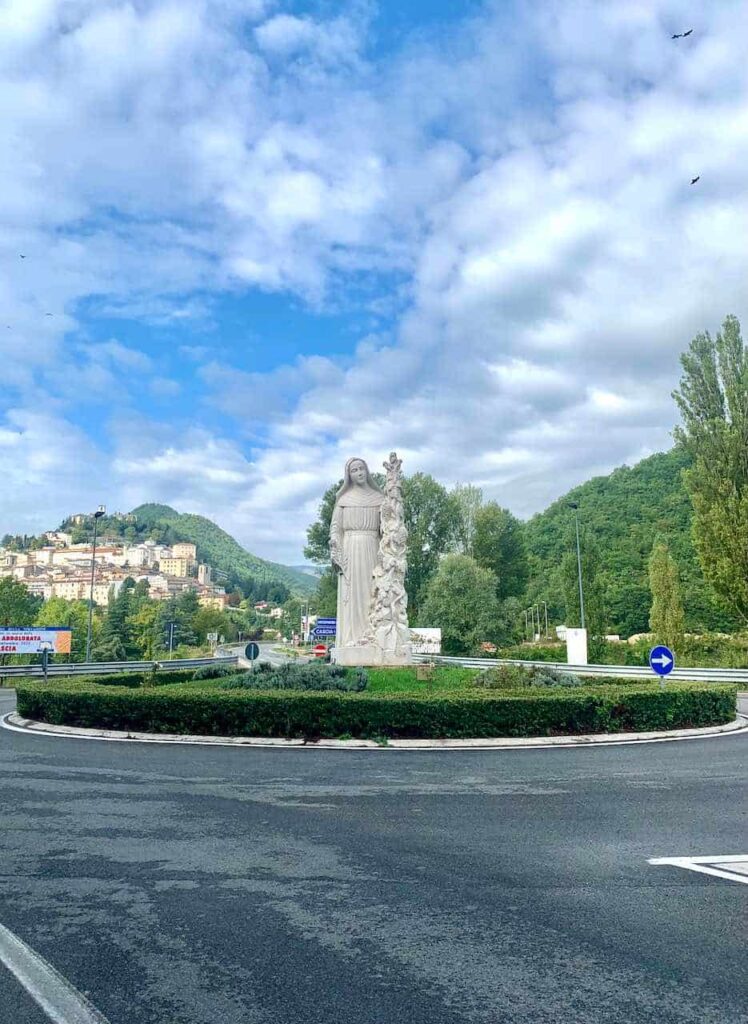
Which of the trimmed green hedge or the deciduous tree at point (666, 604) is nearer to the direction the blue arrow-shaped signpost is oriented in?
the trimmed green hedge

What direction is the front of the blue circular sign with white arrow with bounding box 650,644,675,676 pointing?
toward the camera

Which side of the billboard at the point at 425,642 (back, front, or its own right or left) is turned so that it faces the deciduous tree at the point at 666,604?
left

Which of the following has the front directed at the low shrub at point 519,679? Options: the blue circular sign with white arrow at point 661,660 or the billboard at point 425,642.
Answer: the billboard

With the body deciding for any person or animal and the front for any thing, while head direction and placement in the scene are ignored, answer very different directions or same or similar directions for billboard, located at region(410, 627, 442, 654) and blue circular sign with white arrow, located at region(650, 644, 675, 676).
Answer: same or similar directions

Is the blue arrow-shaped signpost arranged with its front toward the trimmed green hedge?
yes

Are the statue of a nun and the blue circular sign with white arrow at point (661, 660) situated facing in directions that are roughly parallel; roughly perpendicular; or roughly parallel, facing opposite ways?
roughly parallel

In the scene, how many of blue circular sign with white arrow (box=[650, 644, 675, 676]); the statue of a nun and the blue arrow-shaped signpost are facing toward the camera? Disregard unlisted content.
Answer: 3

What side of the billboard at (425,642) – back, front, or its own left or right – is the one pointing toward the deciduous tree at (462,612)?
back

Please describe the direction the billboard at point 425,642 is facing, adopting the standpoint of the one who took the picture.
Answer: facing the viewer

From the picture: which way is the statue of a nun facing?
toward the camera
